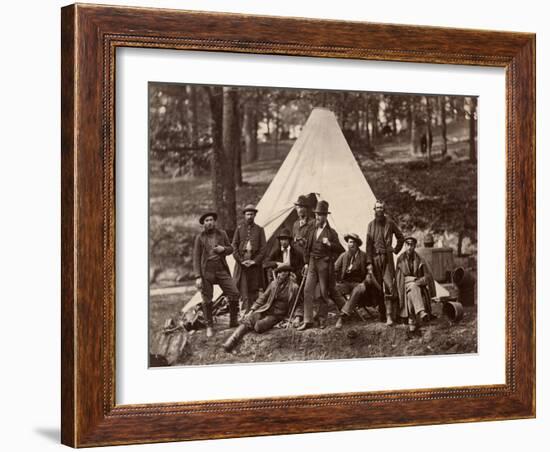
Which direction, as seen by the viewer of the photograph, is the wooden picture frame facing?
facing the viewer and to the right of the viewer
